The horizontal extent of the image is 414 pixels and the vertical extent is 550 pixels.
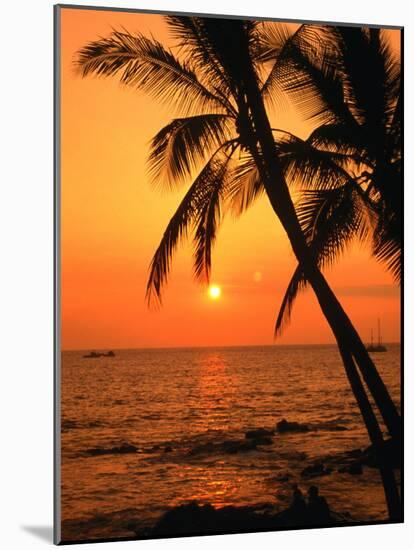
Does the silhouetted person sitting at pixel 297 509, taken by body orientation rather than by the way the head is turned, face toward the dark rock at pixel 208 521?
no

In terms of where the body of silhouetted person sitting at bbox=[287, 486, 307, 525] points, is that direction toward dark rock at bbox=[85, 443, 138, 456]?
no

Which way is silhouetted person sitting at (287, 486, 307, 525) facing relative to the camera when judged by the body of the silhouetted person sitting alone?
away from the camera
